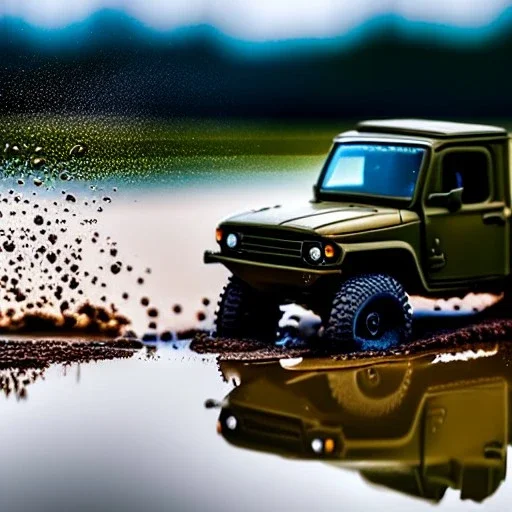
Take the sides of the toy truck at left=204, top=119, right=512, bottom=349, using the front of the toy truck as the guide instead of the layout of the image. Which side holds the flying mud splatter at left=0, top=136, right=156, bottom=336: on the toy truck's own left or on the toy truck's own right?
on the toy truck's own right

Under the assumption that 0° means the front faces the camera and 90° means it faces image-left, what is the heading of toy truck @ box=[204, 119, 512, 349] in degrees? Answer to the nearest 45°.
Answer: approximately 45°

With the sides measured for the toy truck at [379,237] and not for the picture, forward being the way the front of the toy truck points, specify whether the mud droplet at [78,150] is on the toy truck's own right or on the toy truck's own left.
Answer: on the toy truck's own right

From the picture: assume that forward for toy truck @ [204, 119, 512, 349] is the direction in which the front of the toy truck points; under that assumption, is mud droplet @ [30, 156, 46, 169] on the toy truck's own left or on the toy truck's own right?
on the toy truck's own right
